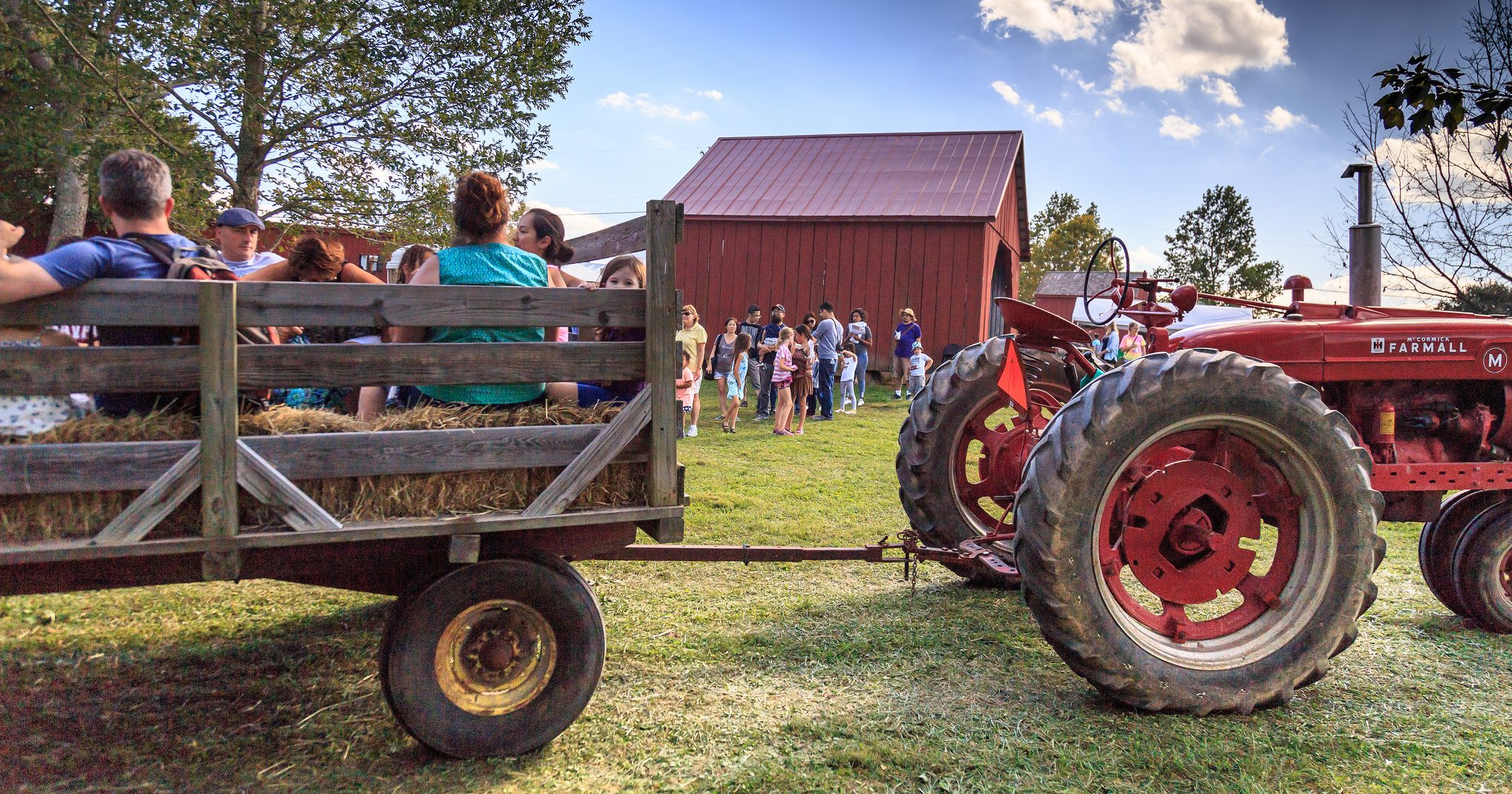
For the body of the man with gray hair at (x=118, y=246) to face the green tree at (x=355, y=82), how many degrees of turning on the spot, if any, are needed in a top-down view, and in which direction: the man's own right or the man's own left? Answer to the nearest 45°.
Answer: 0° — they already face it

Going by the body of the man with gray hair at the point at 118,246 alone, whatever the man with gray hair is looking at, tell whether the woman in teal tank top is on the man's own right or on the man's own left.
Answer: on the man's own right

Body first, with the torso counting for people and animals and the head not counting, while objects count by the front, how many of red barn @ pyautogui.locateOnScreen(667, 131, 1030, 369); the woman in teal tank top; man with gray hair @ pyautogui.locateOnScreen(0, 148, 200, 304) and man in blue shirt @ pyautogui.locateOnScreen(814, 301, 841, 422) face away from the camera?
2

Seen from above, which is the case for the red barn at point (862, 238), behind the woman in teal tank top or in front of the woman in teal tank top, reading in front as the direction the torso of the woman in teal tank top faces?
in front

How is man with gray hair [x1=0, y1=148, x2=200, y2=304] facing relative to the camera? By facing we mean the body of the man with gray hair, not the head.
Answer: away from the camera

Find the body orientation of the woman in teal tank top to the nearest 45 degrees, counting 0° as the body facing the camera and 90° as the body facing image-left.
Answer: approximately 180°

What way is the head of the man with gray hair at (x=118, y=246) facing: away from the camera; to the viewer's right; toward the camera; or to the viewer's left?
away from the camera

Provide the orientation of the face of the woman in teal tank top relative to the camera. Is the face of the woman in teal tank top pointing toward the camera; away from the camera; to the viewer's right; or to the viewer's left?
away from the camera

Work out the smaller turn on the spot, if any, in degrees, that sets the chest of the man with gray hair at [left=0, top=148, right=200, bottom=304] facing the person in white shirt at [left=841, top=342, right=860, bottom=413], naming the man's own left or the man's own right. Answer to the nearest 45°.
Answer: approximately 45° to the man's own right
